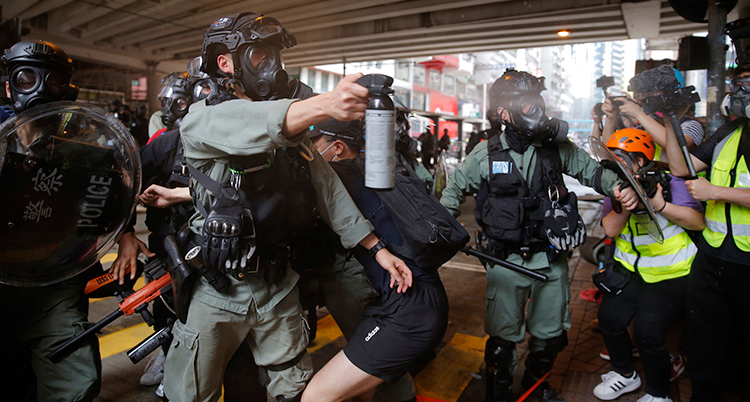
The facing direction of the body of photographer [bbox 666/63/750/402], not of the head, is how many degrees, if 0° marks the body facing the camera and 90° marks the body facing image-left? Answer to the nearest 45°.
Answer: approximately 45°

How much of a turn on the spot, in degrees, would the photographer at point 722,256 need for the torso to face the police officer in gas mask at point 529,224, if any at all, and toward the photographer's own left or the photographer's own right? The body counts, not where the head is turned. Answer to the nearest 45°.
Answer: approximately 45° to the photographer's own right

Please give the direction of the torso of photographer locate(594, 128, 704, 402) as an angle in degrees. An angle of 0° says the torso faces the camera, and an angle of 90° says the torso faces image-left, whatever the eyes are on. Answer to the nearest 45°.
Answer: approximately 45°

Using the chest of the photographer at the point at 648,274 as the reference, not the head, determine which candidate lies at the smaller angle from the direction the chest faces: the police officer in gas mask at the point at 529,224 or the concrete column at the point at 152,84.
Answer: the police officer in gas mask

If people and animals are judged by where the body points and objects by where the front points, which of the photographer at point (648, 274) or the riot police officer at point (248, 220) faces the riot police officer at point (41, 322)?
the photographer

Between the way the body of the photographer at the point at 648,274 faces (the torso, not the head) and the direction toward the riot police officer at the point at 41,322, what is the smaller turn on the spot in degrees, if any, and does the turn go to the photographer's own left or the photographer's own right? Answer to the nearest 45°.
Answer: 0° — they already face them

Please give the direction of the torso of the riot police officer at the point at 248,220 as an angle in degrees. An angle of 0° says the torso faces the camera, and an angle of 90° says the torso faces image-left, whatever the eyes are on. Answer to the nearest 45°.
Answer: approximately 315°

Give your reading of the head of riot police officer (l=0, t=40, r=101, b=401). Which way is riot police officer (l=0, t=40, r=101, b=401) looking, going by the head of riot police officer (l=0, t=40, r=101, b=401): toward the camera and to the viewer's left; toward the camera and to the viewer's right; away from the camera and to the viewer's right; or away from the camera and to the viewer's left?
toward the camera and to the viewer's right
